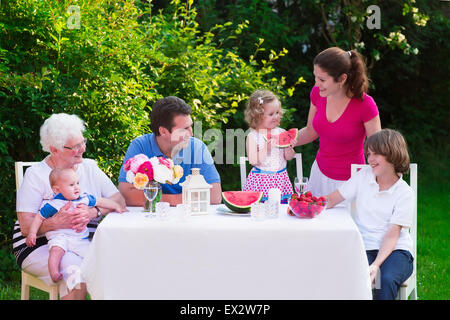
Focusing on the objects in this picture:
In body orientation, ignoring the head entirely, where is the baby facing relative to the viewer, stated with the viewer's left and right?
facing the viewer and to the right of the viewer

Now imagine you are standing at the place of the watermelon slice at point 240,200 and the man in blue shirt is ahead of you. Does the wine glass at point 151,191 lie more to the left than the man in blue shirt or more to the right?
left

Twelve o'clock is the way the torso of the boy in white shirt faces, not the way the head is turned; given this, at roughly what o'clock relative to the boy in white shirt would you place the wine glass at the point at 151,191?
The wine glass is roughly at 1 o'clock from the boy in white shirt.

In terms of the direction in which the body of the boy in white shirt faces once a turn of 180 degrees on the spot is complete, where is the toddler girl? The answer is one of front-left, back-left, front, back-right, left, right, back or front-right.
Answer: left

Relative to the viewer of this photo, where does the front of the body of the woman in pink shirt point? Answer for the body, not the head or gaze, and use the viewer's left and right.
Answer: facing the viewer and to the left of the viewer

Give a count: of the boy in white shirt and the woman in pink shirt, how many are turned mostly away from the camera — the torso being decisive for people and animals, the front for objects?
0

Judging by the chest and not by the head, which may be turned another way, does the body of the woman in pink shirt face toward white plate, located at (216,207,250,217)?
yes

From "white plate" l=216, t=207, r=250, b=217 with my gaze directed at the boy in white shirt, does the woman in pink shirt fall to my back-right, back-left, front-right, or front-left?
front-left

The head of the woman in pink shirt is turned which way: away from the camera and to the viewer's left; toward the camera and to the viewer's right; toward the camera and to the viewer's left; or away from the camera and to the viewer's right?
toward the camera and to the viewer's left

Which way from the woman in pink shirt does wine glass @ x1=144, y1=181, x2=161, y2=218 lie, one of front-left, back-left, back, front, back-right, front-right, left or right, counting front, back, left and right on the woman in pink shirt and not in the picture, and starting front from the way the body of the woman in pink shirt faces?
front

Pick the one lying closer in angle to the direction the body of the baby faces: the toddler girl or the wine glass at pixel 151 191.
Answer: the wine glass

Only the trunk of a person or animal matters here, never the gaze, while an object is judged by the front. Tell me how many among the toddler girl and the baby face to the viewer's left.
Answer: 0

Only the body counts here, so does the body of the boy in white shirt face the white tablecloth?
yes

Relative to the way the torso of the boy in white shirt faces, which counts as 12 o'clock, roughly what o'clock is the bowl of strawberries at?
The bowl of strawberries is roughly at 2 o'clock from the boy in white shirt.

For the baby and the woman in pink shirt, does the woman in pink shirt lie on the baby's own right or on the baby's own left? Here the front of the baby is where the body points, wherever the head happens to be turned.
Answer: on the baby's own left

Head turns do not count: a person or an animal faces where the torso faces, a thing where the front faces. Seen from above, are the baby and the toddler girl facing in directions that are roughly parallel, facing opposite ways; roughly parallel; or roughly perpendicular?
roughly parallel

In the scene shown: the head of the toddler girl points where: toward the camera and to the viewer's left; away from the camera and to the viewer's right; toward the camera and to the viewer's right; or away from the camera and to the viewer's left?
toward the camera and to the viewer's right

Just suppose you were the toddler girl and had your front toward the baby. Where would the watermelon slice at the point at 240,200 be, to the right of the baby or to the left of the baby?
left
